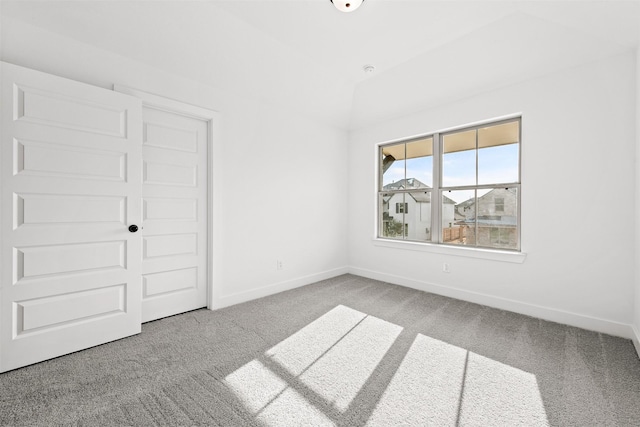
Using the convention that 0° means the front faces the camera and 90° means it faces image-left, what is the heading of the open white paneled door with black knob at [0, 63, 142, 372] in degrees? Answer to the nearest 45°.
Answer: approximately 315°

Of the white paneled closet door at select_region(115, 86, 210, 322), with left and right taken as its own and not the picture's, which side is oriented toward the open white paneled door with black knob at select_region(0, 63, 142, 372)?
right

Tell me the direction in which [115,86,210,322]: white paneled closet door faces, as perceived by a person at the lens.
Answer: facing the viewer and to the right of the viewer

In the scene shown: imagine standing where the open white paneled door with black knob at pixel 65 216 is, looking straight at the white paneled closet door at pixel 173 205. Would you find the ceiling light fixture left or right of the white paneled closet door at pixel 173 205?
right

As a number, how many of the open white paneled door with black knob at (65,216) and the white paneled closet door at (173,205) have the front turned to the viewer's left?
0

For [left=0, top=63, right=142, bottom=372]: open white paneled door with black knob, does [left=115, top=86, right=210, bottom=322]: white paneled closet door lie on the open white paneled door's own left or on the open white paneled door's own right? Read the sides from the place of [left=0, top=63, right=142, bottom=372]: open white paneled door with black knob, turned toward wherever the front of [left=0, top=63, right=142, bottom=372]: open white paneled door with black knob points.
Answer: on the open white paneled door's own left

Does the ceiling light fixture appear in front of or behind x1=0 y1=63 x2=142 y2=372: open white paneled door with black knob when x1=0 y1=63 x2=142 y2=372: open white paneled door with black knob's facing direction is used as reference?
in front

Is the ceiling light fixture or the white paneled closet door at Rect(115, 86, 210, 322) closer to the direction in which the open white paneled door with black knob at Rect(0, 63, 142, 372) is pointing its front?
the ceiling light fixture

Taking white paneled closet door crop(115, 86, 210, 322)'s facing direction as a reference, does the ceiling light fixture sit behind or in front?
in front

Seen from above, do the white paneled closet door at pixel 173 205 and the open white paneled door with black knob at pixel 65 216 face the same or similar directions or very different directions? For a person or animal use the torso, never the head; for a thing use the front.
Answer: same or similar directions
